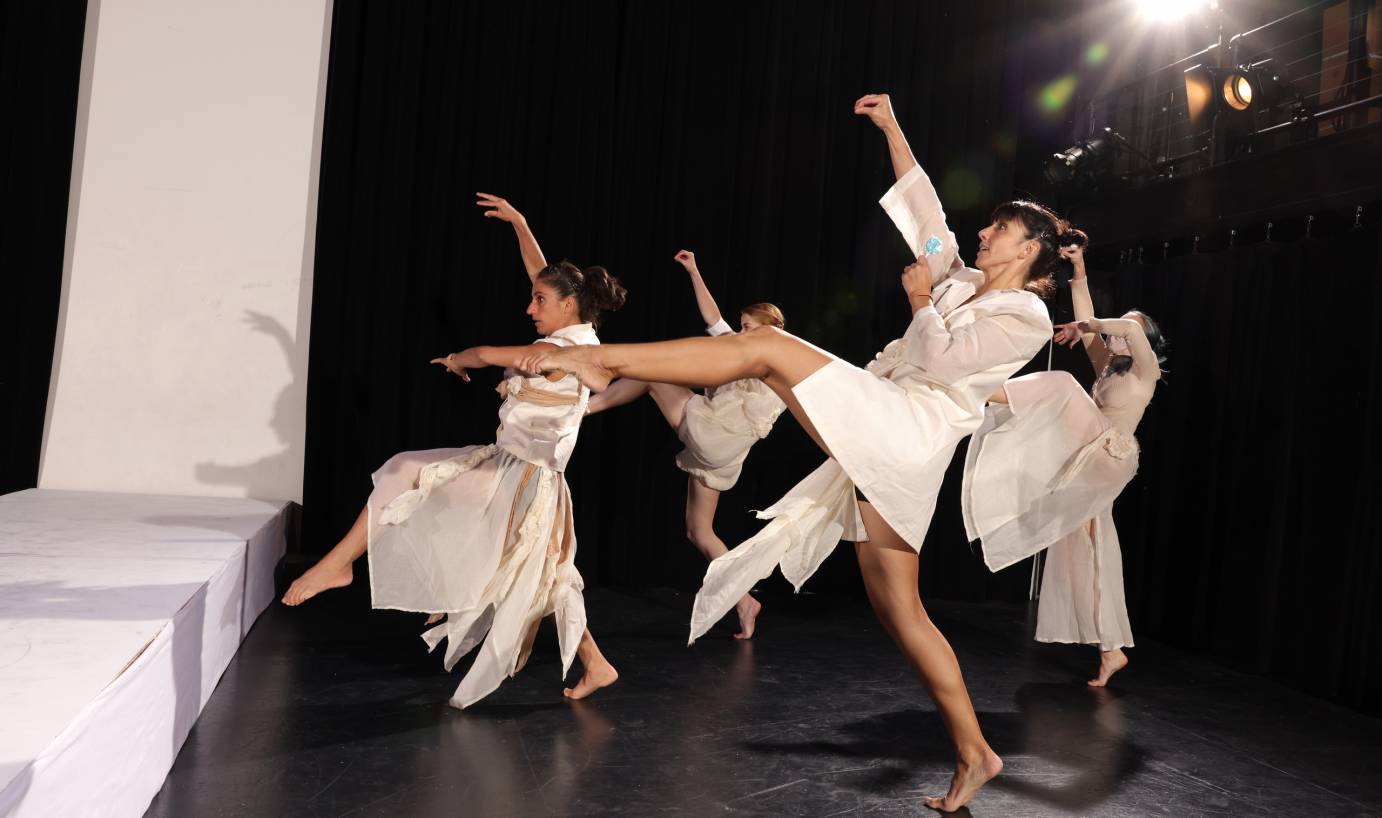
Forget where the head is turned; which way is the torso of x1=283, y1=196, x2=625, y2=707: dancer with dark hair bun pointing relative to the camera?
to the viewer's left

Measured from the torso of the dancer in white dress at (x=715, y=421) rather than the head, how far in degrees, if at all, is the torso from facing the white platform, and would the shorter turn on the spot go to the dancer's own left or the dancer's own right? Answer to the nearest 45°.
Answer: approximately 45° to the dancer's own left

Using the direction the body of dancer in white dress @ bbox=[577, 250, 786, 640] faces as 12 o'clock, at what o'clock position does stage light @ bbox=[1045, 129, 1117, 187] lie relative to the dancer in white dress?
The stage light is roughly at 5 o'clock from the dancer in white dress.

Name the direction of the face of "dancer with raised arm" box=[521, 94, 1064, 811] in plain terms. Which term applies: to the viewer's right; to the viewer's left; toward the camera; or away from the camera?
to the viewer's left

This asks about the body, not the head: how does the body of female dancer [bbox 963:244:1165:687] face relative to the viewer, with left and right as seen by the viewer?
facing to the left of the viewer

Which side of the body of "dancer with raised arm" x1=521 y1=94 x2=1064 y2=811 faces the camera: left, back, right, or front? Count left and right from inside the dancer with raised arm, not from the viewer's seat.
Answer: left

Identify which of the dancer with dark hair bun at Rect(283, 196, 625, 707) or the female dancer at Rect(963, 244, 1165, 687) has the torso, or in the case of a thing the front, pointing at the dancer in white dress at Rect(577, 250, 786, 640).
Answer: the female dancer

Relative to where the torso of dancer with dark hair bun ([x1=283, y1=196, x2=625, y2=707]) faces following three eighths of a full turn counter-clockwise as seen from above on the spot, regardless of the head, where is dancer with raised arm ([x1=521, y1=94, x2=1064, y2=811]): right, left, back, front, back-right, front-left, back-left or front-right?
front

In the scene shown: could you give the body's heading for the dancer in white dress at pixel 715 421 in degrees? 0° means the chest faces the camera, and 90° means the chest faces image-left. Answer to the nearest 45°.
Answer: approximately 90°

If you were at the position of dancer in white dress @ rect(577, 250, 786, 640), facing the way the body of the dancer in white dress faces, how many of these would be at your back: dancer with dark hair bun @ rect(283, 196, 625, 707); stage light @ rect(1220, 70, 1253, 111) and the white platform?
1

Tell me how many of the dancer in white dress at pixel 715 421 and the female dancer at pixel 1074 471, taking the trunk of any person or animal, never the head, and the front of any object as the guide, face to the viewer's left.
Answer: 2

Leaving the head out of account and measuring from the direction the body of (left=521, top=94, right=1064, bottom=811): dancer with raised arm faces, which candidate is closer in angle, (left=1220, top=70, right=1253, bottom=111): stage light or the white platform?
the white platform

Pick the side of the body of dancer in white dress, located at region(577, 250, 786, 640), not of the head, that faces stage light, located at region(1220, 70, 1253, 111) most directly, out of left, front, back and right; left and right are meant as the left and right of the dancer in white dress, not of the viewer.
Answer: back
